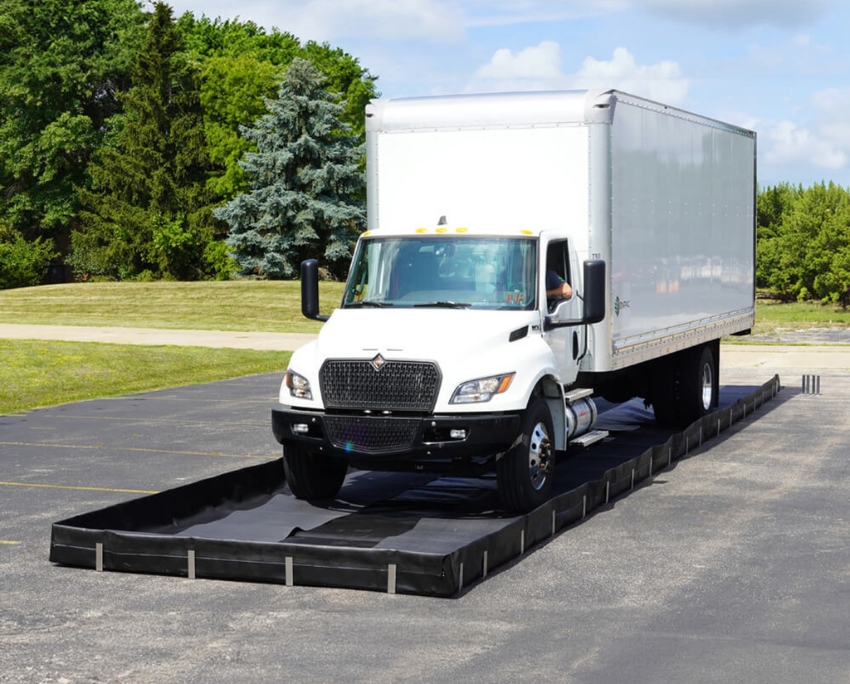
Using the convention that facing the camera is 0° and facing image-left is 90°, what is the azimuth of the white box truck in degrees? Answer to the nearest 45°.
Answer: approximately 45°
